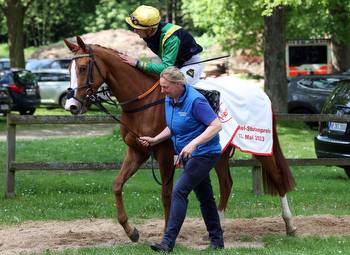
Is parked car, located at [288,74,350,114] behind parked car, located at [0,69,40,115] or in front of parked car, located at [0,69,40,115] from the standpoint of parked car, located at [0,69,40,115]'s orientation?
behind

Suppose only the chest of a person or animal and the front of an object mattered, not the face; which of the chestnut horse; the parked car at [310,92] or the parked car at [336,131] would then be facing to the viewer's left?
the chestnut horse

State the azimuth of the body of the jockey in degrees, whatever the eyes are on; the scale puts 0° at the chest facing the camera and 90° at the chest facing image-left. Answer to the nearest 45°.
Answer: approximately 90°

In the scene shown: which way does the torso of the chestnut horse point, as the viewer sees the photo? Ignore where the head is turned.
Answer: to the viewer's left

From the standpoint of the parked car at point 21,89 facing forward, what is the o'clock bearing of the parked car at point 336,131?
the parked car at point 336,131 is roughly at 7 o'clock from the parked car at point 21,89.
